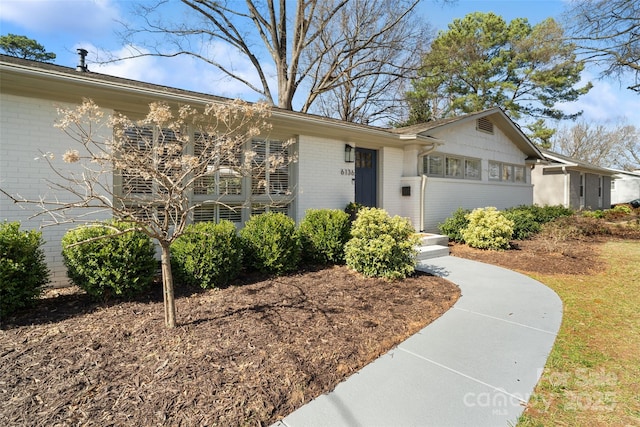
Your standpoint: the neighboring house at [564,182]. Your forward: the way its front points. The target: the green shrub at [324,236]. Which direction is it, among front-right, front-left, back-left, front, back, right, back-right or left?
front-right

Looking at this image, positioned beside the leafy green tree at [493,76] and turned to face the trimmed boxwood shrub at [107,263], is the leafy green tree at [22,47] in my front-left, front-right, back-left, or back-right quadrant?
front-right

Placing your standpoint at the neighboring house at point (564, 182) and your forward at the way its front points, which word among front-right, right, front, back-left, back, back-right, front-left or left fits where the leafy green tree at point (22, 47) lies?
right

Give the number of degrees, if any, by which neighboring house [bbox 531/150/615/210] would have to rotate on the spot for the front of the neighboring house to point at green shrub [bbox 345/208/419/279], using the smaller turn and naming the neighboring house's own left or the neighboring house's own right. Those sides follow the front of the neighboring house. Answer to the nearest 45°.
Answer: approximately 45° to the neighboring house's own right

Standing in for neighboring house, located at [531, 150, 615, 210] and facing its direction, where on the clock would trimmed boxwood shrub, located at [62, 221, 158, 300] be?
The trimmed boxwood shrub is roughly at 2 o'clock from the neighboring house.

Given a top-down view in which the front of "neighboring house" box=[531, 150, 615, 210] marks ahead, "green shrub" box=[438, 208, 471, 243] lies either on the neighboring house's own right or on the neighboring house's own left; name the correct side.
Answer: on the neighboring house's own right

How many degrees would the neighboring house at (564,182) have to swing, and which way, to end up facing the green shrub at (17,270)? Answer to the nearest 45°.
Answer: approximately 45° to its right

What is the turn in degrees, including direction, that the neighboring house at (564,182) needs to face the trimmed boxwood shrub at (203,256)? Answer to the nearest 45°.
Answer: approximately 45° to its right

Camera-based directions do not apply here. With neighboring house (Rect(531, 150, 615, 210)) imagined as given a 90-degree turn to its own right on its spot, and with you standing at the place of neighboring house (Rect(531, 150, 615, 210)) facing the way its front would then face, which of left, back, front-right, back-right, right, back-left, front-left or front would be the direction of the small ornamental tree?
front-left

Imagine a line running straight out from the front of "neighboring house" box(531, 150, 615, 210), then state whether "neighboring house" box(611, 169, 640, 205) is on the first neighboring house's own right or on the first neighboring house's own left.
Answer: on the first neighboring house's own left

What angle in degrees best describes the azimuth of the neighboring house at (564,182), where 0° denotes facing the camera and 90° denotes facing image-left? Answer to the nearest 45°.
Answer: approximately 315°

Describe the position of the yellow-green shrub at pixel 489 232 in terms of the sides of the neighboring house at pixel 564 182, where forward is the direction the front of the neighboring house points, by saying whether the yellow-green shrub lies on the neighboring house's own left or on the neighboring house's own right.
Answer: on the neighboring house's own right

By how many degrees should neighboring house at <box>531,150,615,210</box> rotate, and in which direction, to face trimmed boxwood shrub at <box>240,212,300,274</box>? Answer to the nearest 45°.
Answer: approximately 45° to its right
